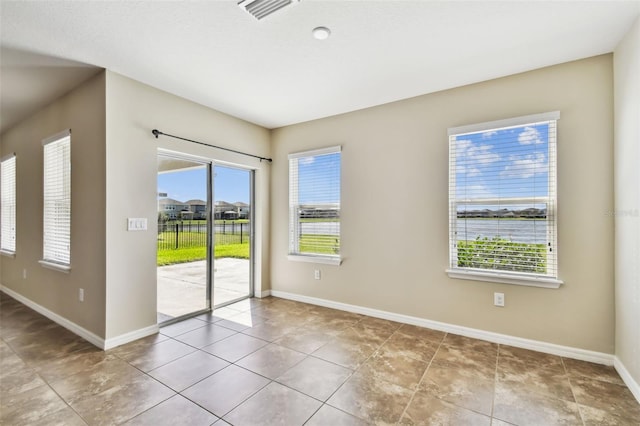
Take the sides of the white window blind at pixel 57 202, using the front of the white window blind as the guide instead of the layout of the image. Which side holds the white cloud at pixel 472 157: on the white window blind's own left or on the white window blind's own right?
on the white window blind's own left

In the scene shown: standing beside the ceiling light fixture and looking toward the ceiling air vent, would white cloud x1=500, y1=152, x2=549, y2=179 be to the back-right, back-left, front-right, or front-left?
back-left

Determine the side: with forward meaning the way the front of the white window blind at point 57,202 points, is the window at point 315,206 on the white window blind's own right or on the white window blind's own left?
on the white window blind's own left

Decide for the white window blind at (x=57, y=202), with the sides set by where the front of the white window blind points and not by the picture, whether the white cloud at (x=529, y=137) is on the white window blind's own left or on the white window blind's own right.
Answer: on the white window blind's own left

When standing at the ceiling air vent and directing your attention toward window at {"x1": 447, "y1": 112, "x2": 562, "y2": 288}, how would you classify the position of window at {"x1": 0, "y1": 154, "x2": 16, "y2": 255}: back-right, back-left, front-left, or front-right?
back-left

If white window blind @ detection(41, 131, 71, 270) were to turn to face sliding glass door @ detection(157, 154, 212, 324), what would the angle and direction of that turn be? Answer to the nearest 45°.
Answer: approximately 90° to its left

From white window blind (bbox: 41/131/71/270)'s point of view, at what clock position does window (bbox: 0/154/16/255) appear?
The window is roughly at 4 o'clock from the white window blind.

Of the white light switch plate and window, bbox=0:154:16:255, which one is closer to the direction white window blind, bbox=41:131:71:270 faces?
the white light switch plate

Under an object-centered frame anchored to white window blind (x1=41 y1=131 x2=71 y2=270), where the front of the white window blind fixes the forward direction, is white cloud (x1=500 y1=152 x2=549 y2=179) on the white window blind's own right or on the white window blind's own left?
on the white window blind's own left
